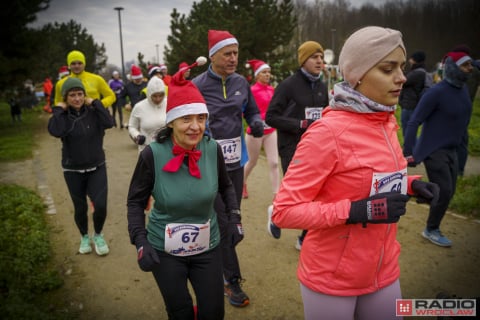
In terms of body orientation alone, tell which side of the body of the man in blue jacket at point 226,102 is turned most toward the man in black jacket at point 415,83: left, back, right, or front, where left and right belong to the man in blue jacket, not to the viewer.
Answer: left

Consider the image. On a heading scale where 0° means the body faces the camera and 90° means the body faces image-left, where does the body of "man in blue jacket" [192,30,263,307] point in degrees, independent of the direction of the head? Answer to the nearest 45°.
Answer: approximately 315°

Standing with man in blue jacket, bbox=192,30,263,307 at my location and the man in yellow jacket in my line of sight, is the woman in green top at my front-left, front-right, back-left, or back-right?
back-left

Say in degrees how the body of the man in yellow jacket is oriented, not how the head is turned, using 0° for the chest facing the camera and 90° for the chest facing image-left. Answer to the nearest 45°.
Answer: approximately 0°

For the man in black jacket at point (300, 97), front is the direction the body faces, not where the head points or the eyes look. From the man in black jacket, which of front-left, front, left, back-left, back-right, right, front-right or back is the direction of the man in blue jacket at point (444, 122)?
front-left
